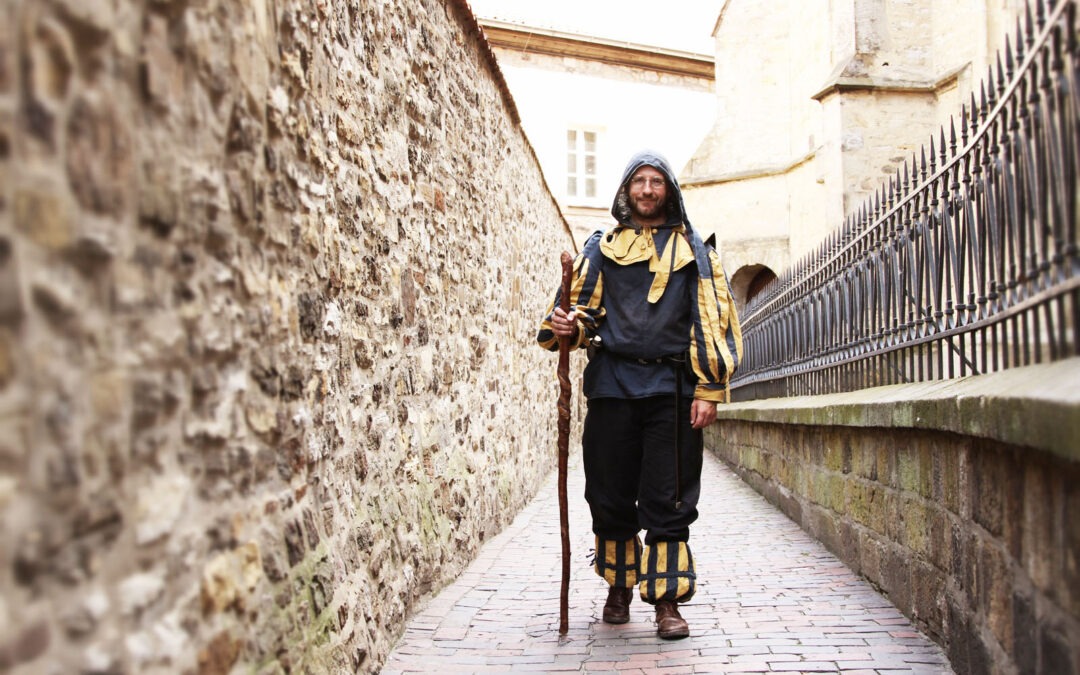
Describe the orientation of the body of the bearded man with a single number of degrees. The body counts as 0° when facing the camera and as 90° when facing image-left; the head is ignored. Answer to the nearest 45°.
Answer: approximately 0°
